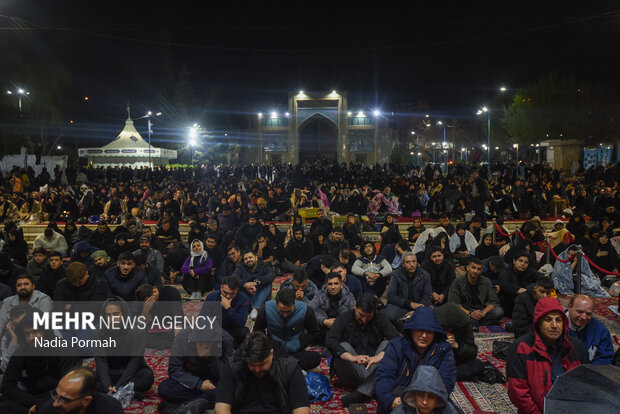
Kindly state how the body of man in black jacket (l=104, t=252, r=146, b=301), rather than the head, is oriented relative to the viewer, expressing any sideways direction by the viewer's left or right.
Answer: facing the viewer

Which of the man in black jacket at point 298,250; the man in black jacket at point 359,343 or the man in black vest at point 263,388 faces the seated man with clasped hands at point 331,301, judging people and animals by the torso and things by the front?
the man in black jacket at point 298,250

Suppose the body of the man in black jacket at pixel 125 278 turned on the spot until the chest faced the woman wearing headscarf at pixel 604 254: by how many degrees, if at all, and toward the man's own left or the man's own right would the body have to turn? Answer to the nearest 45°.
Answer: approximately 90° to the man's own left

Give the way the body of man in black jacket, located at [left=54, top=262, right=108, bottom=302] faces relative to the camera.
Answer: toward the camera

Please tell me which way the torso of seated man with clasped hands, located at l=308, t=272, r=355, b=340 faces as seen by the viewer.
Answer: toward the camera

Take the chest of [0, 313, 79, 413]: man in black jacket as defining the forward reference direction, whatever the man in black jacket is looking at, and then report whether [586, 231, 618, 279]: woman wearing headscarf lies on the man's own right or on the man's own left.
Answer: on the man's own left

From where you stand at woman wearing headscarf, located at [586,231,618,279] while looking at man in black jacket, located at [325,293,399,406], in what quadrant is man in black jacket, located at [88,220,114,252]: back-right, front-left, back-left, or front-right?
front-right

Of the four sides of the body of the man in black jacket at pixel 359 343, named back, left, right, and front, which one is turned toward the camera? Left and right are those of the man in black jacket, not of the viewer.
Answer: front

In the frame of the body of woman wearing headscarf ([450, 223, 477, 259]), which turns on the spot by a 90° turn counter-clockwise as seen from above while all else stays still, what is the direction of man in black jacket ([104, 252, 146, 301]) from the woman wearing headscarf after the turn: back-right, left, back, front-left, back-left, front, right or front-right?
back-right
